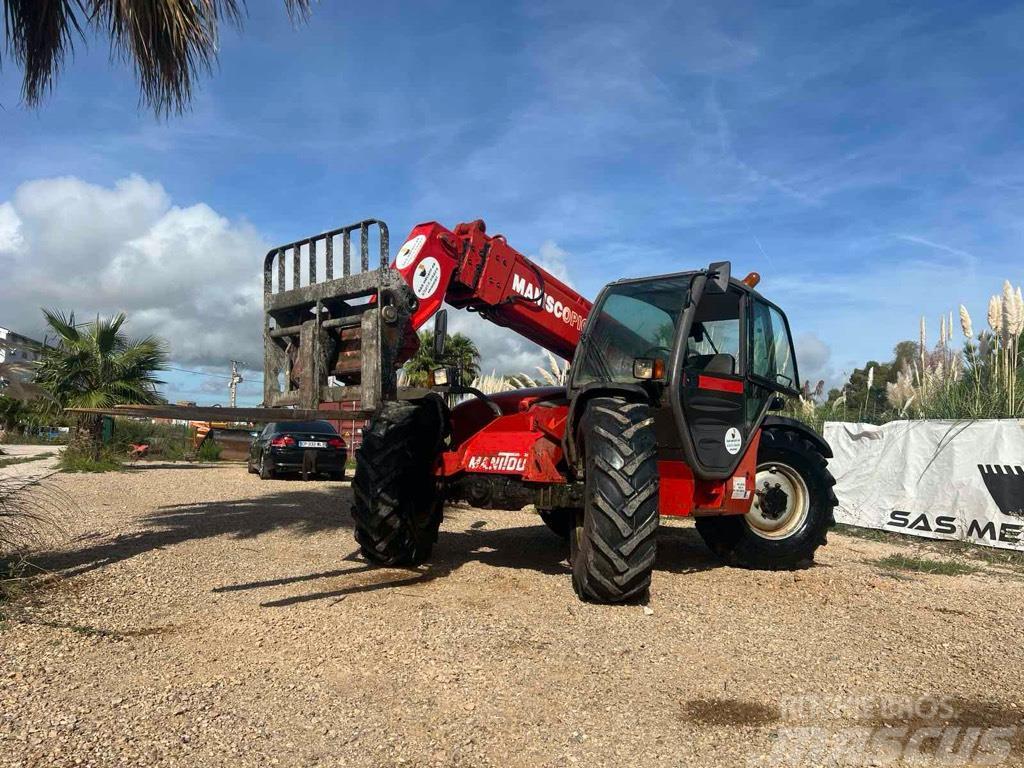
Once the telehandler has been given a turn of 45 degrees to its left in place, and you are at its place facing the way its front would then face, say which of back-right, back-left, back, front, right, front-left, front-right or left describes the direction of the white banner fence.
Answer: back-left

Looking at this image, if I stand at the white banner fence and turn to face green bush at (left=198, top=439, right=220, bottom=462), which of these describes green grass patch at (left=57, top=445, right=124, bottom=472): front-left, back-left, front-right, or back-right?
front-left

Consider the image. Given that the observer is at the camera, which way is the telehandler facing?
facing the viewer and to the left of the viewer

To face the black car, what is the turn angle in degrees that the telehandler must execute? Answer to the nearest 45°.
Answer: approximately 90° to its right

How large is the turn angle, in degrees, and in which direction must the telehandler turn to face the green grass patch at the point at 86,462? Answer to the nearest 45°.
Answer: approximately 90° to its right

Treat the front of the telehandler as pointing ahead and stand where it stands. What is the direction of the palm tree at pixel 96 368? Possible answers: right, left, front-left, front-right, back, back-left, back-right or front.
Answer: right

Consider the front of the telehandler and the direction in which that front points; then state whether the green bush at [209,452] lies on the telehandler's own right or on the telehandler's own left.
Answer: on the telehandler's own right

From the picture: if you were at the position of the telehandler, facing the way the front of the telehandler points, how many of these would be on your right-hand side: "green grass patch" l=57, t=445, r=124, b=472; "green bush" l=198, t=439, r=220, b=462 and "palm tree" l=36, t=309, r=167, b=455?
3
